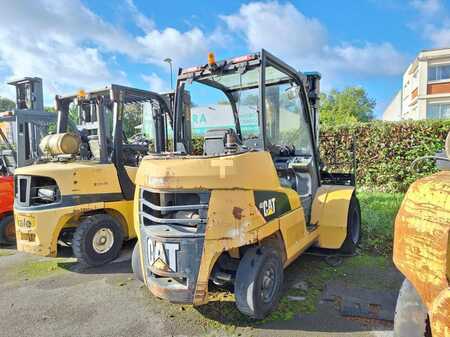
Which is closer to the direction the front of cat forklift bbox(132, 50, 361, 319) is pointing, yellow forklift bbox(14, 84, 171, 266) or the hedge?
the hedge

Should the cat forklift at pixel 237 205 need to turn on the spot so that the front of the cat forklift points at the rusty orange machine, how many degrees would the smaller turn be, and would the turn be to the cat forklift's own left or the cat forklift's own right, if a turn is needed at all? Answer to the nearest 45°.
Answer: approximately 90° to the cat forklift's own right

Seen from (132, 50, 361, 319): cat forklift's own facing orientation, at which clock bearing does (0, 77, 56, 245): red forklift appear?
(0, 77, 56, 245): red forklift is roughly at 9 o'clock from (132, 50, 361, 319): cat forklift.

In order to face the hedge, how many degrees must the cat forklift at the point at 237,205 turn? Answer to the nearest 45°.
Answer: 0° — it already faces it

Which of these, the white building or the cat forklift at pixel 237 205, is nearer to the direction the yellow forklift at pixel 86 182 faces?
the white building

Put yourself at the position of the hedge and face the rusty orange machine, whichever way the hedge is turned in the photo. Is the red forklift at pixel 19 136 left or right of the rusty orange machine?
right

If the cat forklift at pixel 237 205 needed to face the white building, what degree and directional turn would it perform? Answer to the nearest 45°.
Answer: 0° — it already faces it

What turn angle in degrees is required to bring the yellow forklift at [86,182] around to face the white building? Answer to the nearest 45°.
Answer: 0° — it already faces it

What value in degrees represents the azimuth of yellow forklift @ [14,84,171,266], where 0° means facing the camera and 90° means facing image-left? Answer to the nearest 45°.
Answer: approximately 225°

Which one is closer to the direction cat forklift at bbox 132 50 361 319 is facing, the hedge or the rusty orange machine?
the hedge

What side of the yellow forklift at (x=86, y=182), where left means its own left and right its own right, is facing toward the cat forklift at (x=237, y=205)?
right

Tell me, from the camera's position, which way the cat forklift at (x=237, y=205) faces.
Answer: facing away from the viewer and to the right of the viewer
